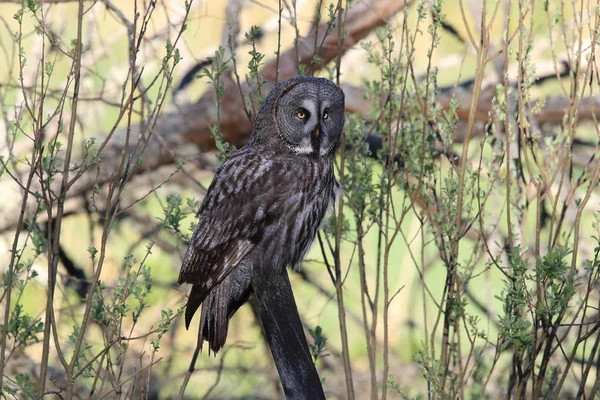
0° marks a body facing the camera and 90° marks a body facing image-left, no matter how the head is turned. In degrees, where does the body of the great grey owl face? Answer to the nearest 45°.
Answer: approximately 315°
